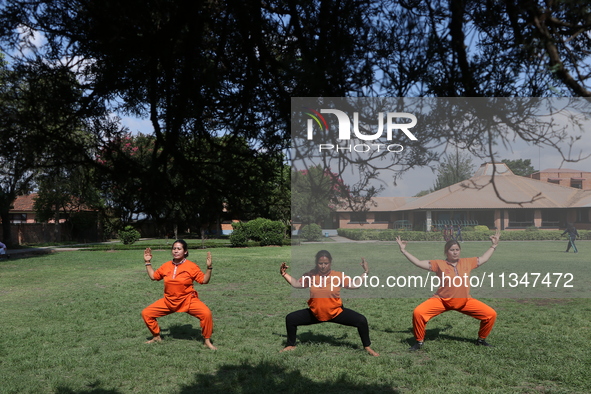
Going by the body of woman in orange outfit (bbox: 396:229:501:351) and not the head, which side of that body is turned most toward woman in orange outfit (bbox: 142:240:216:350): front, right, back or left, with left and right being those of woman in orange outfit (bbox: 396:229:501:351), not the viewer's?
right

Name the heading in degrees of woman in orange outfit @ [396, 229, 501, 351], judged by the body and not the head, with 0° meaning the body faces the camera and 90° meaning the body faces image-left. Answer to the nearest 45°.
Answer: approximately 0°

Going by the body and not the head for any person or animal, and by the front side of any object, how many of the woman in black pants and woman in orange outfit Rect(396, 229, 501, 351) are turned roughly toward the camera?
2
